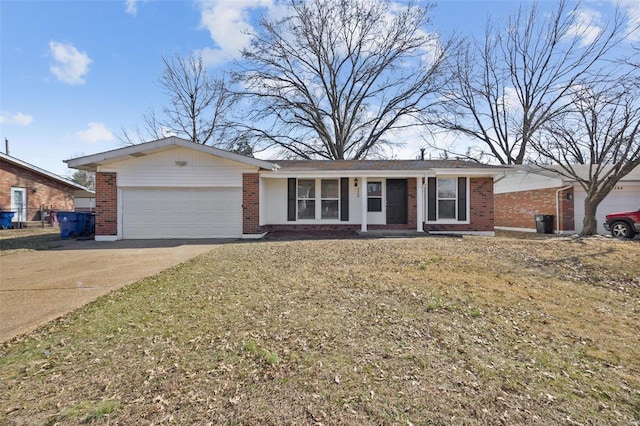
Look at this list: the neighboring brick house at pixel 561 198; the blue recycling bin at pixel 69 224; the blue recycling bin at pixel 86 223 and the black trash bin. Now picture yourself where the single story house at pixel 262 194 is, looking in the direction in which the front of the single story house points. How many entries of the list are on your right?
2

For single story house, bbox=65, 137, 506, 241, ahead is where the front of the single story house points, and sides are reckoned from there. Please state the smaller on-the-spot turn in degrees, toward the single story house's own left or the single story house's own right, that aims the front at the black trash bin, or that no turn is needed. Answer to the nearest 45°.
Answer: approximately 90° to the single story house's own left

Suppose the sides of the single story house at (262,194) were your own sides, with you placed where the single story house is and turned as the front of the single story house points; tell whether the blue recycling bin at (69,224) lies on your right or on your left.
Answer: on your right

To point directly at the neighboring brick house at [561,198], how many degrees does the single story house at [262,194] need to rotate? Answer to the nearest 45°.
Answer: approximately 90° to its left

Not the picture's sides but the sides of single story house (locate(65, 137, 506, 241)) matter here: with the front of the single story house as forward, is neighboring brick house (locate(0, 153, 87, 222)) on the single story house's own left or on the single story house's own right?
on the single story house's own right

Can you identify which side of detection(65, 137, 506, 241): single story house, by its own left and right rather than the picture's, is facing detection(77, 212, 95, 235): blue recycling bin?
right

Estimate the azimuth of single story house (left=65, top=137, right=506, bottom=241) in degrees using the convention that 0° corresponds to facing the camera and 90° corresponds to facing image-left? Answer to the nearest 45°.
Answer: approximately 0°

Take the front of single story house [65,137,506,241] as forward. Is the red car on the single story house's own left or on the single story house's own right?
on the single story house's own left
